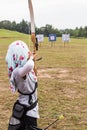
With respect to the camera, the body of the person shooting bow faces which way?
to the viewer's right
